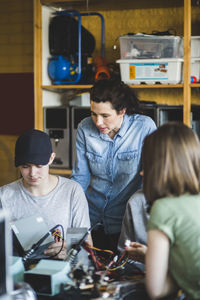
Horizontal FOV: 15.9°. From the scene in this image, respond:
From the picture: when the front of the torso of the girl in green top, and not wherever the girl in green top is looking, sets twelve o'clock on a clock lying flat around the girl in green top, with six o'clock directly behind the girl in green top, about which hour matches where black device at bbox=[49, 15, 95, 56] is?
The black device is roughly at 1 o'clock from the girl in green top.

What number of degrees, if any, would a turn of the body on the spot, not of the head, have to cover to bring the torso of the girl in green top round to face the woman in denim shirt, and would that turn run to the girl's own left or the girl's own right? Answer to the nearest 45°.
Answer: approximately 45° to the girl's own right

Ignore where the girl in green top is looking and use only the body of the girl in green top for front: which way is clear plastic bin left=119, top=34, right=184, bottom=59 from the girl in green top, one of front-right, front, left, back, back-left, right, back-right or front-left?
front-right

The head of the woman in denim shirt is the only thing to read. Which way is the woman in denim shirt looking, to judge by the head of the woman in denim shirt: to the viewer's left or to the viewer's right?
to the viewer's left

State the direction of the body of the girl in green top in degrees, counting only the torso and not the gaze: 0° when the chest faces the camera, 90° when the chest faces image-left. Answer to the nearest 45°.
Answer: approximately 135°

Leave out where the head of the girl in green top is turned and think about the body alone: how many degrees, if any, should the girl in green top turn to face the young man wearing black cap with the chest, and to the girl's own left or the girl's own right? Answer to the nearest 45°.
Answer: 0° — they already face them

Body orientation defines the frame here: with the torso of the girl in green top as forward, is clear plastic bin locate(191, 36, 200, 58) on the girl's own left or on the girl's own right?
on the girl's own right

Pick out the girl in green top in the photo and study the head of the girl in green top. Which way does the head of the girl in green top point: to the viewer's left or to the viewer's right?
to the viewer's left
